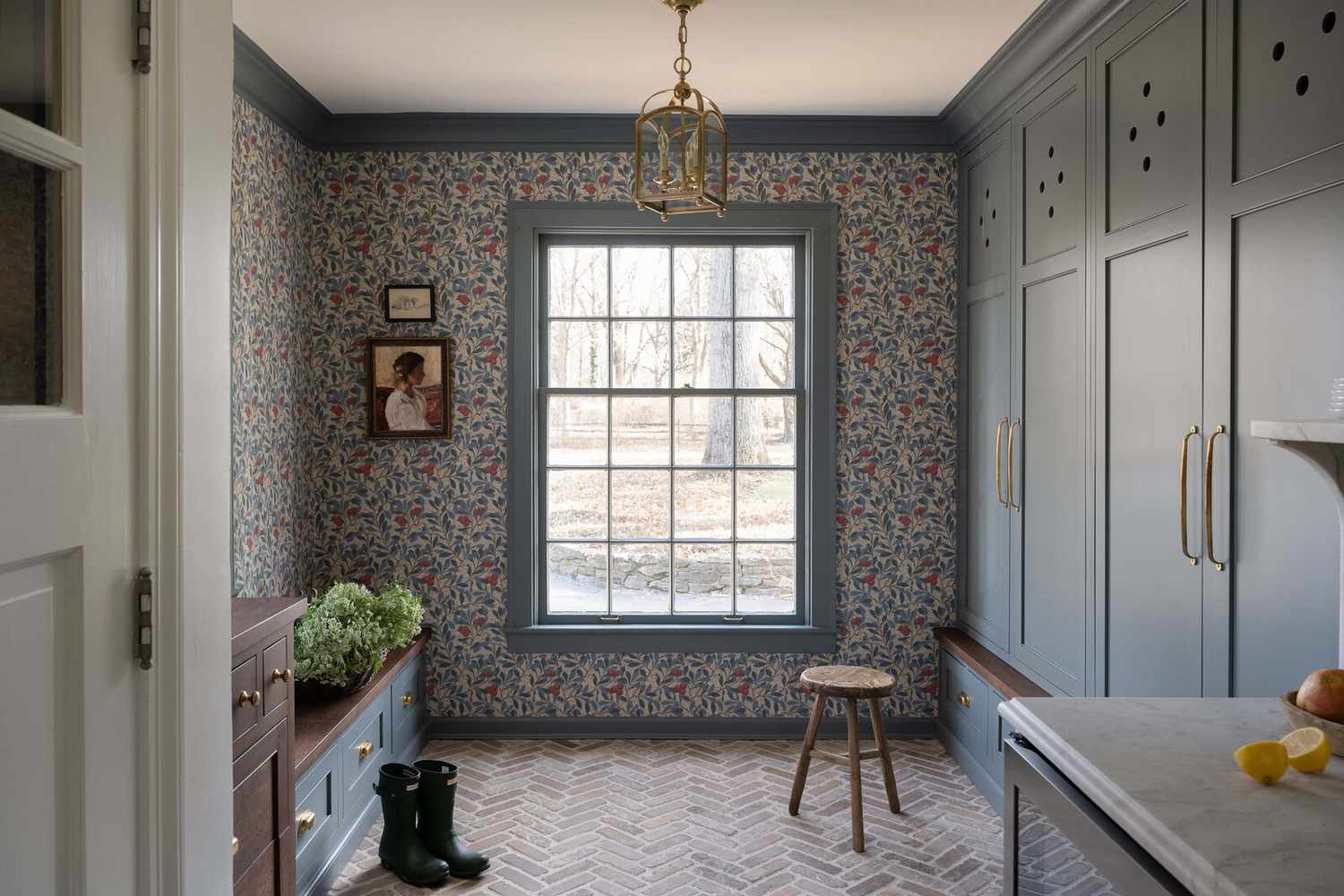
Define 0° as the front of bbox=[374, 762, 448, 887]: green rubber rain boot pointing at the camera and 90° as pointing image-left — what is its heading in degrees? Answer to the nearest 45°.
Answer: approximately 315°

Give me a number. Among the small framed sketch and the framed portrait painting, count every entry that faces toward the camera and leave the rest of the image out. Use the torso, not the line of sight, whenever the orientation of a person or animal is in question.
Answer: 2

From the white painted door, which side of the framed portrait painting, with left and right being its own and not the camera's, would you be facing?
front

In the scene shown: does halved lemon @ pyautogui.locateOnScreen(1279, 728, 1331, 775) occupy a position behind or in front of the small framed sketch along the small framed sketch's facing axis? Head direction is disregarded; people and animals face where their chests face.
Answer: in front

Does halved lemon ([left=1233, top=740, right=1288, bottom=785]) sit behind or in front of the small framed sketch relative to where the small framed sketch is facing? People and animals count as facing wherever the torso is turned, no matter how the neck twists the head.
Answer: in front

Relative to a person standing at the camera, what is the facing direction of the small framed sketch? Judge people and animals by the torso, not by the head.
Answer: facing the viewer
